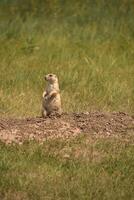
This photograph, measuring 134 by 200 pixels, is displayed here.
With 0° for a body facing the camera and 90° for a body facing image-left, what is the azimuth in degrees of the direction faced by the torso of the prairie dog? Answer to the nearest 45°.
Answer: approximately 45°
